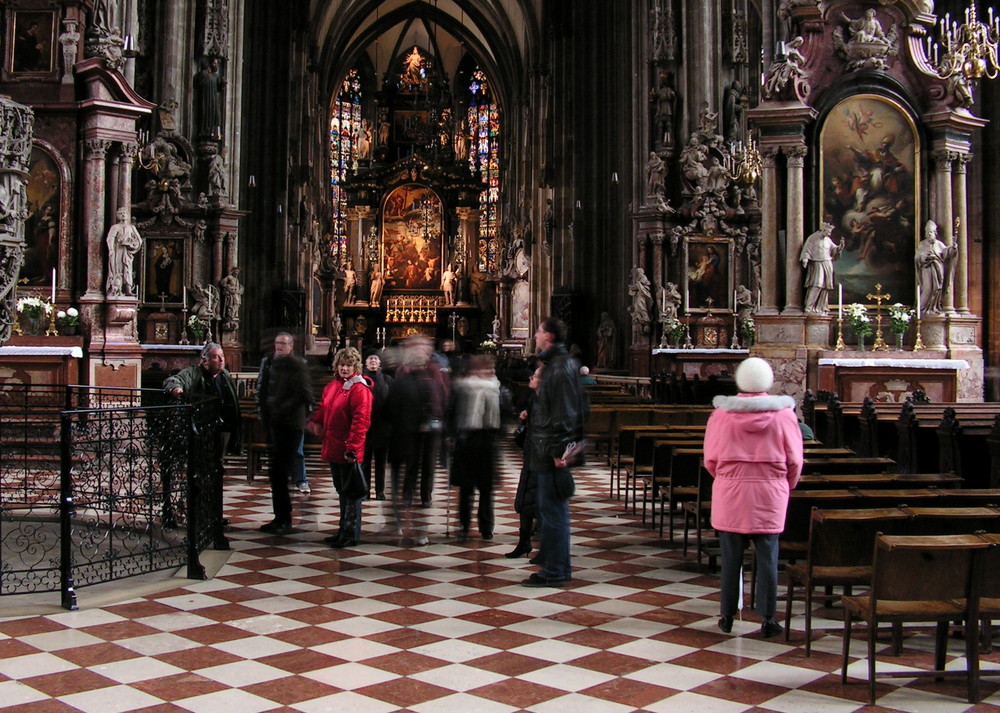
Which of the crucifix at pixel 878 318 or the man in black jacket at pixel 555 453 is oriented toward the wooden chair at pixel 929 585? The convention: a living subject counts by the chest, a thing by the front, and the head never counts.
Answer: the crucifix

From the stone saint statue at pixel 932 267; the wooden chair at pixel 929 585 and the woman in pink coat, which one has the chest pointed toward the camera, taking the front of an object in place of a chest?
the stone saint statue

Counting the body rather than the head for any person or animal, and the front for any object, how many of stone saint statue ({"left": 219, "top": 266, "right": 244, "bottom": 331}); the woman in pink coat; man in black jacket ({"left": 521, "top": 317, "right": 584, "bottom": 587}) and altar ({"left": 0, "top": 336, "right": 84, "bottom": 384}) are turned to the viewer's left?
1

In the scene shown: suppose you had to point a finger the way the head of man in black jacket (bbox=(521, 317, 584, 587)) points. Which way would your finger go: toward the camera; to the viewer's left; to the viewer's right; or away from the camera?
to the viewer's left

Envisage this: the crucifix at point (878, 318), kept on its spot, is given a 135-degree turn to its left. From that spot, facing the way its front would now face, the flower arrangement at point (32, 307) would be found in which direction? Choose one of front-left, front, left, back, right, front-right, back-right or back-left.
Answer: back

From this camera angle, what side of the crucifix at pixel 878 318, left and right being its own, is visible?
front

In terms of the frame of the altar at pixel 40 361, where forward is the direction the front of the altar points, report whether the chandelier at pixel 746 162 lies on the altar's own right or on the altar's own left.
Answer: on the altar's own left

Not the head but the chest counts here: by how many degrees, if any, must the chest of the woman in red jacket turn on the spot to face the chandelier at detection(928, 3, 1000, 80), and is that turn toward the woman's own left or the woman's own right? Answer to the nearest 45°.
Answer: approximately 180°

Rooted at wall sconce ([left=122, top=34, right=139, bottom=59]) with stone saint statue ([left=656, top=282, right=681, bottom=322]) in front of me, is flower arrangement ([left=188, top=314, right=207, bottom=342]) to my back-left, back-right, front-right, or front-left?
front-left

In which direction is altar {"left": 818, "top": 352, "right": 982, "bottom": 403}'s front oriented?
toward the camera

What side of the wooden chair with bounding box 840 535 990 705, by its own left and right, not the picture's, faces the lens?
back

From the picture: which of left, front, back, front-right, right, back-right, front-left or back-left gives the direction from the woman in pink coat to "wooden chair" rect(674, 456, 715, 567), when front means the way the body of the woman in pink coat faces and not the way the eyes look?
front

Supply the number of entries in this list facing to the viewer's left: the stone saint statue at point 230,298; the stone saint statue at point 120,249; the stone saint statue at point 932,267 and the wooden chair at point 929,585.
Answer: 0

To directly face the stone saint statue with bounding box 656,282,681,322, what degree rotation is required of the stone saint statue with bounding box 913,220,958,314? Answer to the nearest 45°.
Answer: approximately 135° to its right

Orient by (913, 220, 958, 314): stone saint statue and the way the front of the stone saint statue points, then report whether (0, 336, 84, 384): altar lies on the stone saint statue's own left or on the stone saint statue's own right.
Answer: on the stone saint statue's own right

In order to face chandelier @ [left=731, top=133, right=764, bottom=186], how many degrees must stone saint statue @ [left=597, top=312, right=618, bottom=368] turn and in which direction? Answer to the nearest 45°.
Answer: approximately 45° to its left

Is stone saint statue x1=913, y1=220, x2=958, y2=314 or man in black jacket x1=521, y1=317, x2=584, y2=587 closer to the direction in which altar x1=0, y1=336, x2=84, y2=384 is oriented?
the man in black jacket

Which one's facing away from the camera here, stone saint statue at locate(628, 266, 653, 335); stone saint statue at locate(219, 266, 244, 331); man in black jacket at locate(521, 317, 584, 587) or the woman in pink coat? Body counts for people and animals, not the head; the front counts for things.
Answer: the woman in pink coat

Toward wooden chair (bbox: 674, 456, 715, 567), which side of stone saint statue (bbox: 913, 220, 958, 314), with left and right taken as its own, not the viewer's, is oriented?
front

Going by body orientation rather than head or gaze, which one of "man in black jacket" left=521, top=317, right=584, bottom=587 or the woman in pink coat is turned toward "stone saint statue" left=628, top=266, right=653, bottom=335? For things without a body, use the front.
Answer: the woman in pink coat
